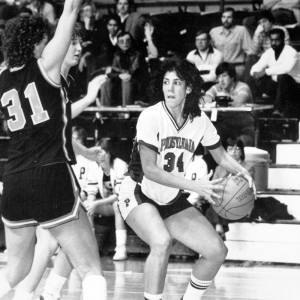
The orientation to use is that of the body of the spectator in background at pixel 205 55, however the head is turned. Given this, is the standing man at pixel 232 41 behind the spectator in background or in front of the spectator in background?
behind

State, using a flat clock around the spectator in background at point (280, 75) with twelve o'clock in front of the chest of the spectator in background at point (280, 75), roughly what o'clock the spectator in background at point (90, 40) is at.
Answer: the spectator in background at point (90, 40) is roughly at 2 o'clock from the spectator in background at point (280, 75).

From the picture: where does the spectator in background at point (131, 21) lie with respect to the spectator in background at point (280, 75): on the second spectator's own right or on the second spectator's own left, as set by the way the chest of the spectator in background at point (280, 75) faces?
on the second spectator's own right

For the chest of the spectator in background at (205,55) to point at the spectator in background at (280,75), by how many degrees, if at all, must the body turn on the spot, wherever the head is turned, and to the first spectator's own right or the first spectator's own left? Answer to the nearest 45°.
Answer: approximately 45° to the first spectator's own left

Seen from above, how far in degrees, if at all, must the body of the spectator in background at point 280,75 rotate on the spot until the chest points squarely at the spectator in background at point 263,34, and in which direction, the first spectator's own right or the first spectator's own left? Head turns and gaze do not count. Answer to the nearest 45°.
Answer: approximately 135° to the first spectator's own right

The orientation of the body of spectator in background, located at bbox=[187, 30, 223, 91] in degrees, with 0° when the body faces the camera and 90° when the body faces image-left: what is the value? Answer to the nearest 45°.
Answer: approximately 0°

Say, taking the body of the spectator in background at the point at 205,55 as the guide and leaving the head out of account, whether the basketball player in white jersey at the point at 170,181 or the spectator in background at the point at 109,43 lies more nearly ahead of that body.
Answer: the basketball player in white jersey

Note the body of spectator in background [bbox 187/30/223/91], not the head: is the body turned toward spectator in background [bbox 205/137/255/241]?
yes
